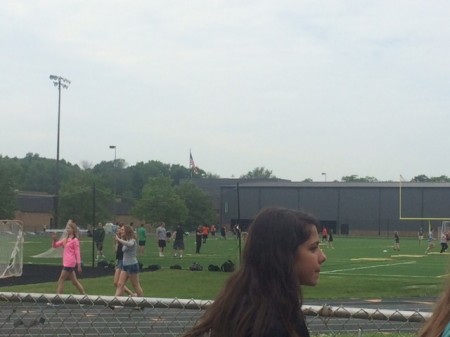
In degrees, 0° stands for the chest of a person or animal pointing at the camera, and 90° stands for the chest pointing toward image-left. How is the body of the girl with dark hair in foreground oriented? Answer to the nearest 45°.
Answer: approximately 270°

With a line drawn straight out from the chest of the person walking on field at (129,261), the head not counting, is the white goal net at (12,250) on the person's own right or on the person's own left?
on the person's own right

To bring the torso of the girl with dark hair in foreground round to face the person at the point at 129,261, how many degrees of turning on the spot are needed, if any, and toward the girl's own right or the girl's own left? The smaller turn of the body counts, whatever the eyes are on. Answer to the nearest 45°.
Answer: approximately 90° to the girl's own left

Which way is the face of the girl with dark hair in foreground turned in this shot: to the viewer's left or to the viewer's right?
to the viewer's right

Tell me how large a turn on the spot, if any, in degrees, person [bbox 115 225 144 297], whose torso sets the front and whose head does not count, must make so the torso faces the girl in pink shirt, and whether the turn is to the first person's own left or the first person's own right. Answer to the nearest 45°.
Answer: approximately 45° to the first person's own right

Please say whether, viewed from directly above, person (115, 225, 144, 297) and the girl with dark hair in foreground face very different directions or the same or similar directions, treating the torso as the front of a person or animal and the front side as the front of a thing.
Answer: very different directions

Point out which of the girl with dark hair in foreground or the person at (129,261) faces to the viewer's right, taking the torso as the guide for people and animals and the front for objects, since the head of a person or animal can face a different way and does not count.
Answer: the girl with dark hair in foreground
